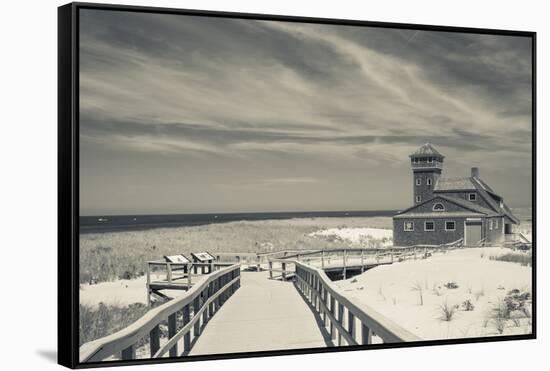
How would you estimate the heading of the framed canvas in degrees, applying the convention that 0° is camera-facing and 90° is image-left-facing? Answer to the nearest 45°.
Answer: approximately 315°
